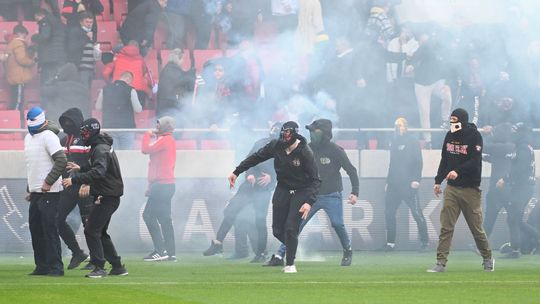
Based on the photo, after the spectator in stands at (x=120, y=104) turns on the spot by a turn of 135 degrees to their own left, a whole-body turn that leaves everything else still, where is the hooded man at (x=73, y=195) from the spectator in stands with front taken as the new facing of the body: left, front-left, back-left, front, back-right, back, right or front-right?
front-left

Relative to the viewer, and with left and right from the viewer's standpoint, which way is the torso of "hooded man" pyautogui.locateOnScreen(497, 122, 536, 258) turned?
facing to the left of the viewer

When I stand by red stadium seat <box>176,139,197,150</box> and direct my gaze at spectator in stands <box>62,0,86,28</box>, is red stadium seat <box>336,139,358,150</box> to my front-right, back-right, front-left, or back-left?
back-right

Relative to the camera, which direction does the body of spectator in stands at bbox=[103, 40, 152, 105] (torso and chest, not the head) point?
away from the camera

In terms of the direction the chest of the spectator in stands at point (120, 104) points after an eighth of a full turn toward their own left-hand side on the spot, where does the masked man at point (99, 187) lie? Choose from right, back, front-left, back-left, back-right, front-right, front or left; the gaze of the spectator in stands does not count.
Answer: back-left
